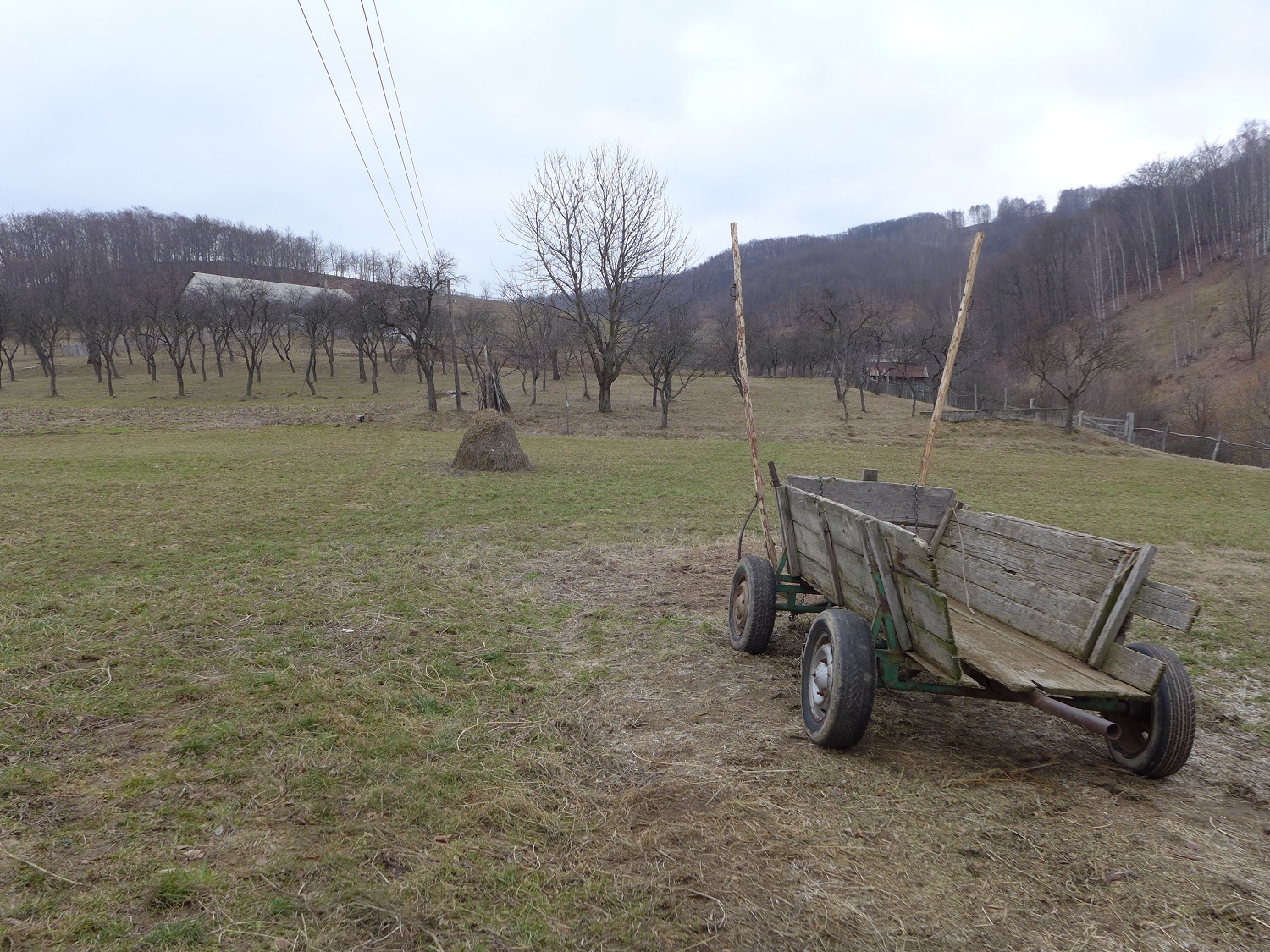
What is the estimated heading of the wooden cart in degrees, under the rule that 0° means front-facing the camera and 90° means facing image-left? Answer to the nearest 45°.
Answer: approximately 135°

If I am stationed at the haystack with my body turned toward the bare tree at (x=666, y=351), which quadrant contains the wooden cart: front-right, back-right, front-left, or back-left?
back-right

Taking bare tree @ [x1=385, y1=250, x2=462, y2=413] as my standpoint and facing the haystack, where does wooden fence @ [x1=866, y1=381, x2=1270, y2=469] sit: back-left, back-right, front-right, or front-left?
front-left

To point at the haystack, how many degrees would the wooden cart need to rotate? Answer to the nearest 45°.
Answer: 0° — it already faces it

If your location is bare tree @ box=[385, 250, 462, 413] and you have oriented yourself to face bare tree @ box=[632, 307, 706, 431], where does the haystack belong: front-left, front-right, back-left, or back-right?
front-right

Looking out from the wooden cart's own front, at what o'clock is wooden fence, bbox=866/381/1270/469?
The wooden fence is roughly at 2 o'clock from the wooden cart.

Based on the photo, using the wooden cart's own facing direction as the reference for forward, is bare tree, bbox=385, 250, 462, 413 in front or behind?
in front

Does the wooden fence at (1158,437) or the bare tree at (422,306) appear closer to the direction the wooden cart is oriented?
the bare tree

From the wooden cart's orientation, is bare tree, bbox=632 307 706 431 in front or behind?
in front

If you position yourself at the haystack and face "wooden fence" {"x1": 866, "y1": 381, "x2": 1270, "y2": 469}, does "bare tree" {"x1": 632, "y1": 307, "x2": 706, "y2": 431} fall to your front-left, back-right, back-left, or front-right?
front-left
